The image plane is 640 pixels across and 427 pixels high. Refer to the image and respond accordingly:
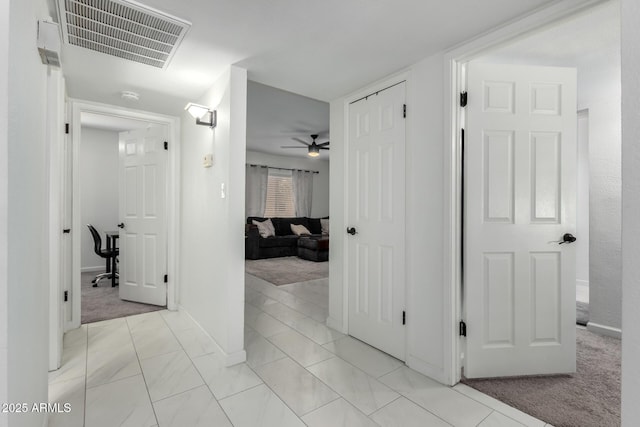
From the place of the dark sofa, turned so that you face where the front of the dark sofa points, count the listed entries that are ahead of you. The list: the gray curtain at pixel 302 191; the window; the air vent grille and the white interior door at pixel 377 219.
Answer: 2

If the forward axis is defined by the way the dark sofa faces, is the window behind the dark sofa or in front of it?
behind

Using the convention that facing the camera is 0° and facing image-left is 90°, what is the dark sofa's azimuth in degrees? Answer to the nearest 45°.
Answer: approximately 0°

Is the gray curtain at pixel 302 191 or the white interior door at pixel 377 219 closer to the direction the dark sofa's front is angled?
the white interior door

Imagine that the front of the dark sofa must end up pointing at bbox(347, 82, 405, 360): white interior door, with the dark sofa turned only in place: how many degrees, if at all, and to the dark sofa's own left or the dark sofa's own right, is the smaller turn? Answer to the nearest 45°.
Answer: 0° — it already faces it

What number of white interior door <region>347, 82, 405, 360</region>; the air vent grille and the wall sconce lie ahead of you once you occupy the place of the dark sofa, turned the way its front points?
3

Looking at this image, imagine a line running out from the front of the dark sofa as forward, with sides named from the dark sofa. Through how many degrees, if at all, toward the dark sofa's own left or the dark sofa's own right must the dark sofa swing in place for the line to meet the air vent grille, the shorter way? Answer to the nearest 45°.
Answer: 0° — it already faces it

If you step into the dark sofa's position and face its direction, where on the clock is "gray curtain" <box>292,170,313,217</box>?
The gray curtain is roughly at 7 o'clock from the dark sofa.

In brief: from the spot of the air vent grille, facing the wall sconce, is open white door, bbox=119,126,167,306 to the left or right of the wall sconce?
left
